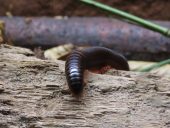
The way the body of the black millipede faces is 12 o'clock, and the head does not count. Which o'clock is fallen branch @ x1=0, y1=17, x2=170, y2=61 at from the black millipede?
The fallen branch is roughly at 6 o'clock from the black millipede.

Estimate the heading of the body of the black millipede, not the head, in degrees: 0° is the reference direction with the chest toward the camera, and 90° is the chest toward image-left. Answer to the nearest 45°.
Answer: approximately 0°
